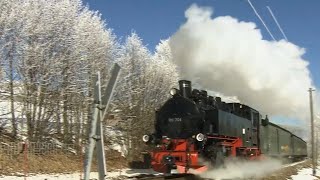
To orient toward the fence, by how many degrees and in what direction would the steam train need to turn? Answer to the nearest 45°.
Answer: approximately 90° to its right

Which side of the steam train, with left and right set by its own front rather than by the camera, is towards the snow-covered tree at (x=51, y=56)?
right

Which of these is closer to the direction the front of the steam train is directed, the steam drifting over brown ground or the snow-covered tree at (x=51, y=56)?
the snow-covered tree

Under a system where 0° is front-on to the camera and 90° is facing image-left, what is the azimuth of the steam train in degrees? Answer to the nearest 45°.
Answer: approximately 45°
